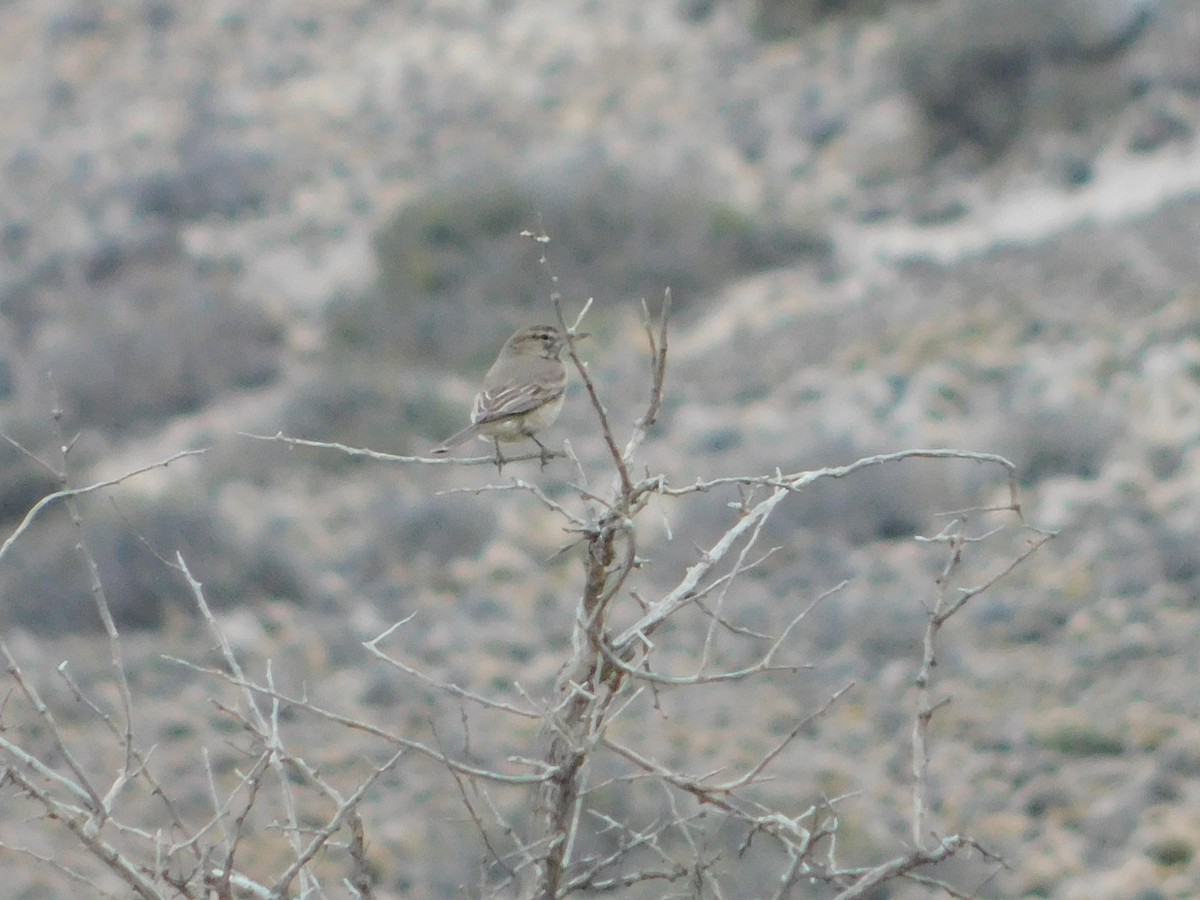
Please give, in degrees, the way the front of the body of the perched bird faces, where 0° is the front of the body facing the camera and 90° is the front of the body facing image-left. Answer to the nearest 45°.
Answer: approximately 270°
